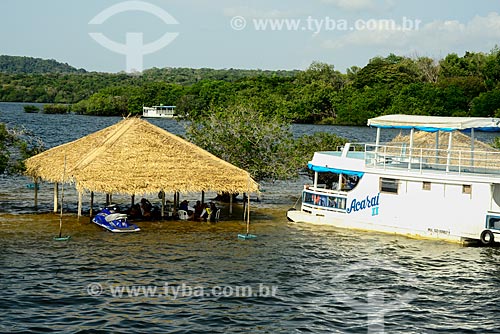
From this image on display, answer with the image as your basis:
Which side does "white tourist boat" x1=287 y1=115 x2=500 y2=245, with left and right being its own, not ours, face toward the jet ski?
front

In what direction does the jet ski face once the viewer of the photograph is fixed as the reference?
facing away from the viewer and to the left of the viewer

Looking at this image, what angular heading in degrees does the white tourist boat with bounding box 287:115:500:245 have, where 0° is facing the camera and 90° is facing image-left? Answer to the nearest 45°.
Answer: approximately 90°

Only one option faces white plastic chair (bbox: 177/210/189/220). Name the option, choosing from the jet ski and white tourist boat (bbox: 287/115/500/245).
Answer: the white tourist boat

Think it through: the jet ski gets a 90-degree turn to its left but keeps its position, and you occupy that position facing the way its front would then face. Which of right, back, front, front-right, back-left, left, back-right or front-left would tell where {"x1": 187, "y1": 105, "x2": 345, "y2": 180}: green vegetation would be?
back

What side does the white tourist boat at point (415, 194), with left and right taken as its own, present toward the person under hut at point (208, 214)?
front

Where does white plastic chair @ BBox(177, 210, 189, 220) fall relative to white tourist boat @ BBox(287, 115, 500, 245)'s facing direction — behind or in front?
in front

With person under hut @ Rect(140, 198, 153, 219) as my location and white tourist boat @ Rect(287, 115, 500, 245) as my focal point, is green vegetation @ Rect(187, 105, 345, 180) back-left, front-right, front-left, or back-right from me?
front-left

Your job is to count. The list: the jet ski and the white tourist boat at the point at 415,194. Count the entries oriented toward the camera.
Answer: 0

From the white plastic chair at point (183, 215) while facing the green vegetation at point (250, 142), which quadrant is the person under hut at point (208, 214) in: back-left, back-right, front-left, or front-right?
front-right

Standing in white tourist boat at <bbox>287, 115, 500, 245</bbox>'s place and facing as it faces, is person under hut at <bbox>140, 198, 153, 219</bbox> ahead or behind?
ahead

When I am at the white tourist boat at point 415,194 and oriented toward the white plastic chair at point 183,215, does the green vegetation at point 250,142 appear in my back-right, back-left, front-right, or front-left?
front-right
